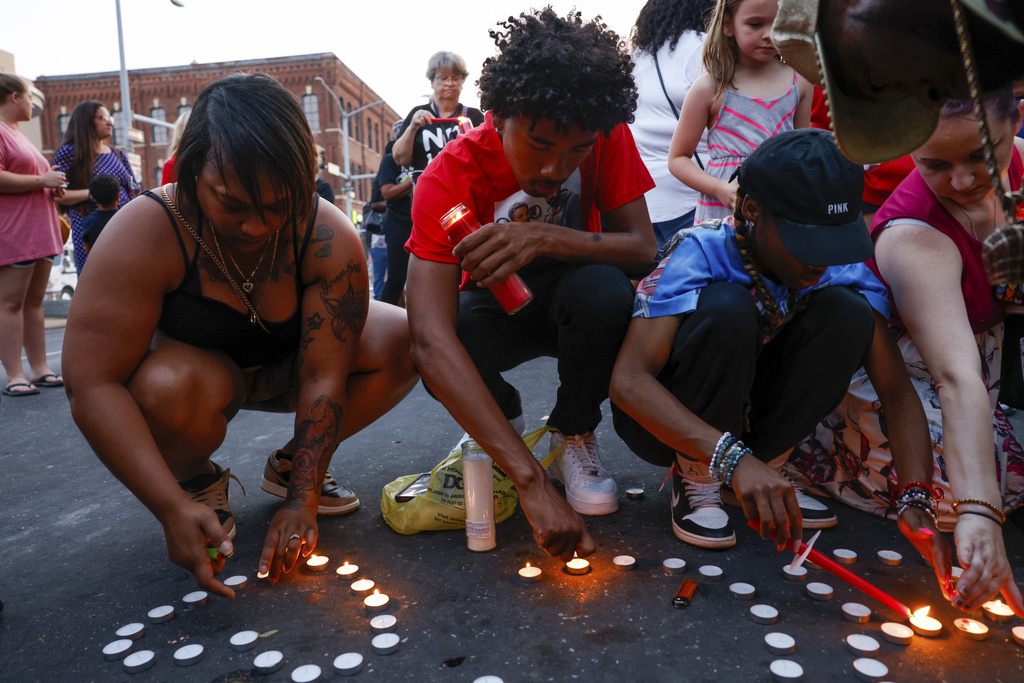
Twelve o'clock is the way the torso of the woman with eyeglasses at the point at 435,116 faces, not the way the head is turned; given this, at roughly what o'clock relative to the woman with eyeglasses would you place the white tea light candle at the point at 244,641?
The white tea light candle is roughly at 12 o'clock from the woman with eyeglasses.

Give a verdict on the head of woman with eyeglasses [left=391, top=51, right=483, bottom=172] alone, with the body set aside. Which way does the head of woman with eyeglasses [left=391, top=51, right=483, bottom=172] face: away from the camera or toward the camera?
toward the camera

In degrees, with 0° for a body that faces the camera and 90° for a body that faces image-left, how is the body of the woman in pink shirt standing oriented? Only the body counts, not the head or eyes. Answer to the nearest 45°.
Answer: approximately 270°

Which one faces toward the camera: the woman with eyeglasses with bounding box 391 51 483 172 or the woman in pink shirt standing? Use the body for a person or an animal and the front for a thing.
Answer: the woman with eyeglasses

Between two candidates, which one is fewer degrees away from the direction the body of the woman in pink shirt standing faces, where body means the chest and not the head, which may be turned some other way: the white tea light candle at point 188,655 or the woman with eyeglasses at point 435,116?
the woman with eyeglasses

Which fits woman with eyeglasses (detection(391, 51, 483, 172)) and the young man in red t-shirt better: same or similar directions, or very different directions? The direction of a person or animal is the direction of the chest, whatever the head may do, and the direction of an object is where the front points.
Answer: same or similar directions

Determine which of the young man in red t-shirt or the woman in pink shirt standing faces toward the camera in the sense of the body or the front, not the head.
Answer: the young man in red t-shirt

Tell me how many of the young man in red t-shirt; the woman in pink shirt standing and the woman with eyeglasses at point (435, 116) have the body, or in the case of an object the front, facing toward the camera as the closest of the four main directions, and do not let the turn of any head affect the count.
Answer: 2

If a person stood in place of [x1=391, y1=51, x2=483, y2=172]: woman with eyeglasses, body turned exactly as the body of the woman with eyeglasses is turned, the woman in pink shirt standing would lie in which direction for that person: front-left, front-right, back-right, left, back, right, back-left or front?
right

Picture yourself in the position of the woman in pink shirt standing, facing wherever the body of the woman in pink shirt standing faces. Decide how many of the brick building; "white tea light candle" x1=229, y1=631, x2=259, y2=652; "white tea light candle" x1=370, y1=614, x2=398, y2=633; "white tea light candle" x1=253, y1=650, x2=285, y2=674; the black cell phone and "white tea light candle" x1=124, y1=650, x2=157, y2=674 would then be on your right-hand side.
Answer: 5

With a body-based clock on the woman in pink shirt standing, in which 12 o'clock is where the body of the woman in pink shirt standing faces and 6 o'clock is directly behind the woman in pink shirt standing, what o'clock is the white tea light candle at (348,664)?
The white tea light candle is roughly at 3 o'clock from the woman in pink shirt standing.

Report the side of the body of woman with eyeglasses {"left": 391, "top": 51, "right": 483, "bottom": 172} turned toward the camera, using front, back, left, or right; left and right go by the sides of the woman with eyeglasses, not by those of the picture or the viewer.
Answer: front

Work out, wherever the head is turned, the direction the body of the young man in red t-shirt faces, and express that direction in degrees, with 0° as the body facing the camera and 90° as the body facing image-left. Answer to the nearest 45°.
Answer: approximately 0°

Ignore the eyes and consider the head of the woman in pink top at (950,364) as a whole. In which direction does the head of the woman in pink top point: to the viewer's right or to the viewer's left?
to the viewer's left

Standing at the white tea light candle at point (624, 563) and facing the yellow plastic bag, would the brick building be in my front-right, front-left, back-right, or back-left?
front-right
